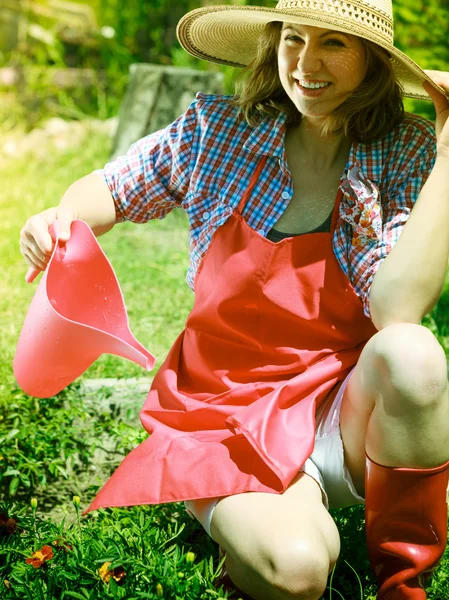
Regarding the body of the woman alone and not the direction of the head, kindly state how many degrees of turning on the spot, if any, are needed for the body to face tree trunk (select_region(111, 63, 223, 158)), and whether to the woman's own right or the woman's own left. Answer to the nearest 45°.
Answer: approximately 180°

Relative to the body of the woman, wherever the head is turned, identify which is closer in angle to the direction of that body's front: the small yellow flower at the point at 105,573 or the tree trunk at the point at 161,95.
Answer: the small yellow flower

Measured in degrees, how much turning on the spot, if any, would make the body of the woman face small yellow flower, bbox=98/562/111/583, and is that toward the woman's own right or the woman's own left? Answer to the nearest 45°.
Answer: approximately 45° to the woman's own right

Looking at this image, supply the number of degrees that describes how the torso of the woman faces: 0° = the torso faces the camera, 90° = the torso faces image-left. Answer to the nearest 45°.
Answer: approximately 0°

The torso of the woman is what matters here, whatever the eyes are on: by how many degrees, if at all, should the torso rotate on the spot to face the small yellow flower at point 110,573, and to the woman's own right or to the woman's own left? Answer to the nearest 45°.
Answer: approximately 45° to the woman's own right

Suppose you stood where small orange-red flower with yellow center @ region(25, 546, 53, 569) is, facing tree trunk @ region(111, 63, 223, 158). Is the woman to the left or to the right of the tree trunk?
right

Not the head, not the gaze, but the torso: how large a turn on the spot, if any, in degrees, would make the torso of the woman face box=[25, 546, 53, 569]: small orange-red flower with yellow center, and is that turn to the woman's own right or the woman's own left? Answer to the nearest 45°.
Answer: approximately 45° to the woman's own right

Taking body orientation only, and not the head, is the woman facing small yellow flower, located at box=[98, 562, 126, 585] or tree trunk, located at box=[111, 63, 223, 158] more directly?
the small yellow flower
